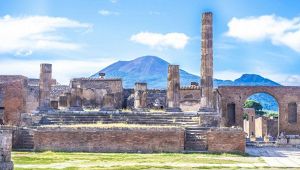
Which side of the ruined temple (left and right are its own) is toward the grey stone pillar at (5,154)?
front

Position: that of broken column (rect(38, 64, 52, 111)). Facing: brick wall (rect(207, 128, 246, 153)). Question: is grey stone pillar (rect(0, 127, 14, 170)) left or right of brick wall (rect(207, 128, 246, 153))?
right

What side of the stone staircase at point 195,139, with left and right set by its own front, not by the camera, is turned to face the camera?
front

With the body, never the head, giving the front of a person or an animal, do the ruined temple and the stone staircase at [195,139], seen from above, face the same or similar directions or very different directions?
same or similar directions

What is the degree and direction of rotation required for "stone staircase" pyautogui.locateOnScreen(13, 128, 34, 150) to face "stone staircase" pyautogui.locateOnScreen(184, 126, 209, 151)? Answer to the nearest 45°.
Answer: approximately 90° to its left

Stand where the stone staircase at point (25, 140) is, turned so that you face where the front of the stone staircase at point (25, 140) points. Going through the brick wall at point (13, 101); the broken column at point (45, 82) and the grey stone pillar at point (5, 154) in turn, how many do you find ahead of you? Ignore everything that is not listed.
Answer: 1

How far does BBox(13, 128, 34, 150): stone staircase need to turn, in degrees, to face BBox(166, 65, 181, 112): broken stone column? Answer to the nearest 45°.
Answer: approximately 135° to its left

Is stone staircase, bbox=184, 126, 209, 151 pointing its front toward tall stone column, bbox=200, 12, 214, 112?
no

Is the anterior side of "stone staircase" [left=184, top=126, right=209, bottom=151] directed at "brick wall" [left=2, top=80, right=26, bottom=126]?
no

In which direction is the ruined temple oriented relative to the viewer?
toward the camera

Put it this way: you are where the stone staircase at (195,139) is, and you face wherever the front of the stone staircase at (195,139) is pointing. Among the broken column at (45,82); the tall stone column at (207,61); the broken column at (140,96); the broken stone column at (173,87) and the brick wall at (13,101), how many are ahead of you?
0

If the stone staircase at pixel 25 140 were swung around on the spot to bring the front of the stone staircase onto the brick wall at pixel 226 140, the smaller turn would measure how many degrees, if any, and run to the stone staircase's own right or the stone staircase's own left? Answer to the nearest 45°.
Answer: approximately 90° to the stone staircase's own left

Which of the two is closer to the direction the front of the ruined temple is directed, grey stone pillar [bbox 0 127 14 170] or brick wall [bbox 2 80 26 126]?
the grey stone pillar

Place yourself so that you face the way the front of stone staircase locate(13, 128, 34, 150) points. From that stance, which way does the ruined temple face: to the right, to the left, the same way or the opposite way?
the same way

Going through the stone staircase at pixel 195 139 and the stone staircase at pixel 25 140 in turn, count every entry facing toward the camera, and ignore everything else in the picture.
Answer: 2

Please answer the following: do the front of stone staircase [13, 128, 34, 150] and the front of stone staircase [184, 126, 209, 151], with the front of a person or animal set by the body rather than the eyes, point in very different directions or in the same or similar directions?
same or similar directions
